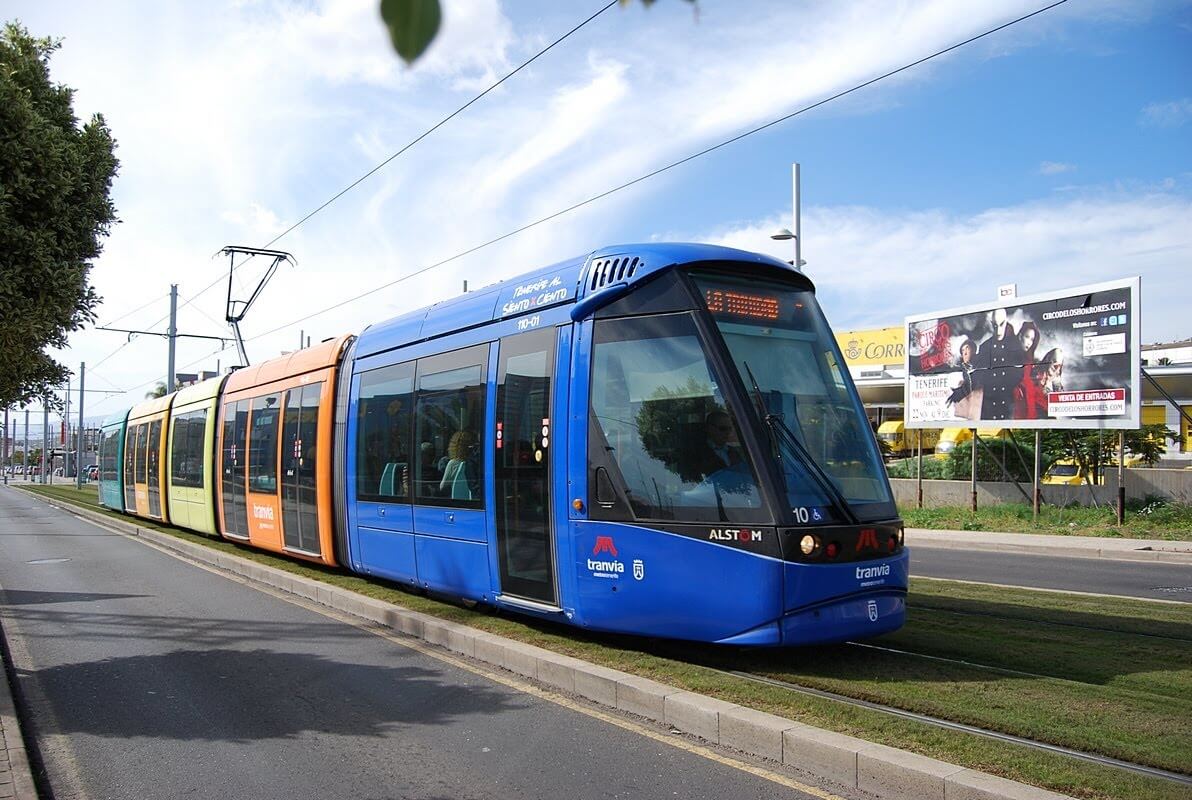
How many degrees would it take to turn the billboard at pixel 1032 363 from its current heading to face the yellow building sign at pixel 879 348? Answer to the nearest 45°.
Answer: approximately 135° to its right

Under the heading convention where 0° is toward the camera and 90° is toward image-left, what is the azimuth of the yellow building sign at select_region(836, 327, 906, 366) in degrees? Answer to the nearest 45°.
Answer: approximately 0°

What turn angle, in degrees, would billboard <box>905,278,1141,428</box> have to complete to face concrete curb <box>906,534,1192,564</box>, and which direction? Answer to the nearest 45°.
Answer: approximately 45° to its left

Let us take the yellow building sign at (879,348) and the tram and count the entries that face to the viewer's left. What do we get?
0

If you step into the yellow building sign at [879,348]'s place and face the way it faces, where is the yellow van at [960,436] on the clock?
The yellow van is roughly at 12 o'clock from the yellow building sign.

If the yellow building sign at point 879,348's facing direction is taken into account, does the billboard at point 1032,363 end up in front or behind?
in front

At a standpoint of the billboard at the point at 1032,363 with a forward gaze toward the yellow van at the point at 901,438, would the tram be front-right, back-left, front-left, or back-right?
back-left

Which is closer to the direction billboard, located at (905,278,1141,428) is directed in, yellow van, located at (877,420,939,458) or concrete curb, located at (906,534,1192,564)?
the concrete curb

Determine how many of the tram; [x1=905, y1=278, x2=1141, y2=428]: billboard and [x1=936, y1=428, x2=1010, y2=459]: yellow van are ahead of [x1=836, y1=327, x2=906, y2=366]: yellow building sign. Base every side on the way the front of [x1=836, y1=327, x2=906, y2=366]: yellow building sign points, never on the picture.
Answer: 3

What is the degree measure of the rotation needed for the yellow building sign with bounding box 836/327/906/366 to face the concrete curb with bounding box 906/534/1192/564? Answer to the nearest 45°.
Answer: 0° — it already faces it
